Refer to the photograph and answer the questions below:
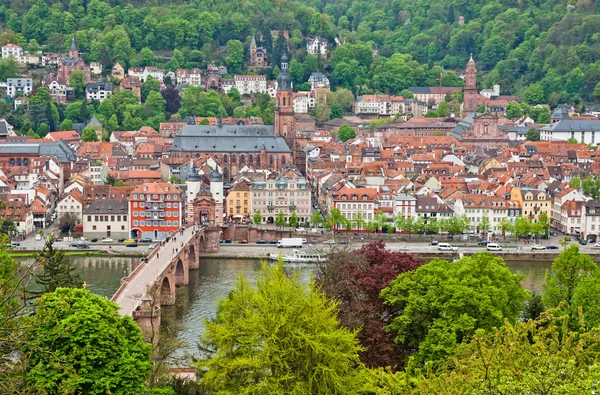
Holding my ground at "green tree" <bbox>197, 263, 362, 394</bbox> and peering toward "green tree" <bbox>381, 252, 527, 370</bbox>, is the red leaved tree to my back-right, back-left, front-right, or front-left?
front-left

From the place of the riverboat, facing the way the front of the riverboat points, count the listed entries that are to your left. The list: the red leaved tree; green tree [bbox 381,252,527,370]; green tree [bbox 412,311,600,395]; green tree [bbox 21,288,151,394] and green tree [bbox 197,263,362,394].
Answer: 5

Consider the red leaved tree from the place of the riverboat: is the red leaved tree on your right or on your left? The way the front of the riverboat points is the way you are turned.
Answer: on your left

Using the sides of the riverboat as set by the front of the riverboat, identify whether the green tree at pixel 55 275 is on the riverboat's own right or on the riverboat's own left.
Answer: on the riverboat's own left

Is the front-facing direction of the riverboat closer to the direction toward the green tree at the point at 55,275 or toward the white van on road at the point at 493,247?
the green tree

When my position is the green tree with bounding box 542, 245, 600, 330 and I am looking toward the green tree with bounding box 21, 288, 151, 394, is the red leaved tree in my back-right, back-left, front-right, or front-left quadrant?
front-right

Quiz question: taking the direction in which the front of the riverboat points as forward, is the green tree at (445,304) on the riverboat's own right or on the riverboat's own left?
on the riverboat's own left

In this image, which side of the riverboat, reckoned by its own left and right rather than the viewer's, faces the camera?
left

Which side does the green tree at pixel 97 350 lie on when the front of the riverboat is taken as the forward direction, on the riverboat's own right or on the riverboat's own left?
on the riverboat's own left

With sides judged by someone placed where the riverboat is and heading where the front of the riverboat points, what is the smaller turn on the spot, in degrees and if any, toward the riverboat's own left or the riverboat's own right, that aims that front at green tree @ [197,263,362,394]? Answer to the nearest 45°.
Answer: approximately 90° to the riverboat's own left
